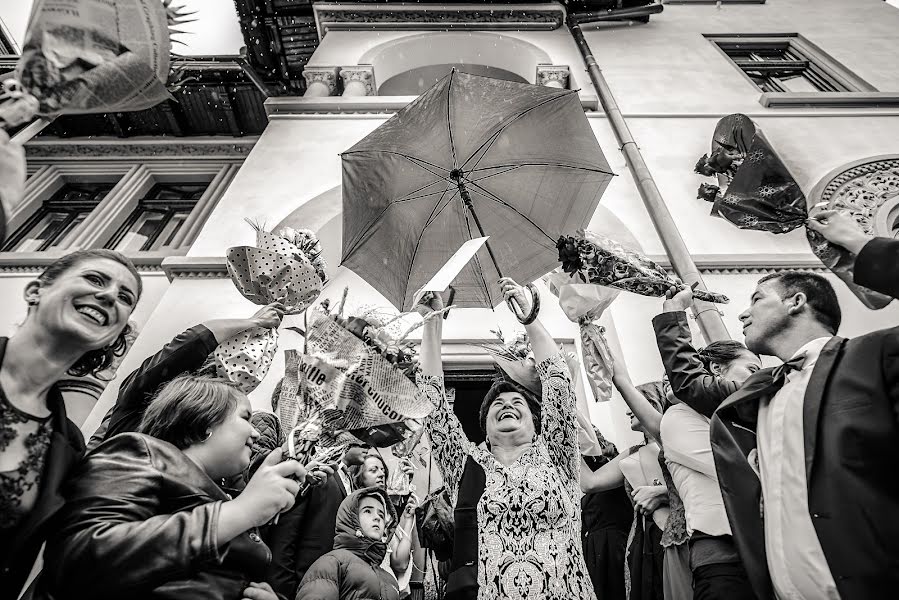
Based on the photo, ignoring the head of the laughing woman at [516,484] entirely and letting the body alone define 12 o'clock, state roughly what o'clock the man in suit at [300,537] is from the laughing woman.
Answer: The man in suit is roughly at 3 o'clock from the laughing woman.

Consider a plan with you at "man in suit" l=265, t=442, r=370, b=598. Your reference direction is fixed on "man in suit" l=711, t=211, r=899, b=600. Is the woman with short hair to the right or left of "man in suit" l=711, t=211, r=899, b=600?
right

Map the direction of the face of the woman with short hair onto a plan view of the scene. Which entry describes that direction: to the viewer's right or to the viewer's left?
to the viewer's right

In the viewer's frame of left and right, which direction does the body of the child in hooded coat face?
facing the viewer and to the right of the viewer

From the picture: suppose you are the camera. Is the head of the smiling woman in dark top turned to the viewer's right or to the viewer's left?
to the viewer's right

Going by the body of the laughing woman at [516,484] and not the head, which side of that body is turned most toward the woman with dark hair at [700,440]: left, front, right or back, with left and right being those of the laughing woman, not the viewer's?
left

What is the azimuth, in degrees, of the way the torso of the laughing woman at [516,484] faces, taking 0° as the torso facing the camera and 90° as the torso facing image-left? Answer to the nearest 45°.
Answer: approximately 0°

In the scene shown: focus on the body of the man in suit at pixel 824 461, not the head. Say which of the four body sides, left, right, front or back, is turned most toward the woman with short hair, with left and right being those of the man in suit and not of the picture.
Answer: front

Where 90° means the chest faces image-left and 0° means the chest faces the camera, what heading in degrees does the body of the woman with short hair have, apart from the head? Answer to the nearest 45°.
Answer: approximately 270°

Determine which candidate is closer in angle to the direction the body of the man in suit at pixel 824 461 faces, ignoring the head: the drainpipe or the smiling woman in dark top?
the smiling woman in dark top
